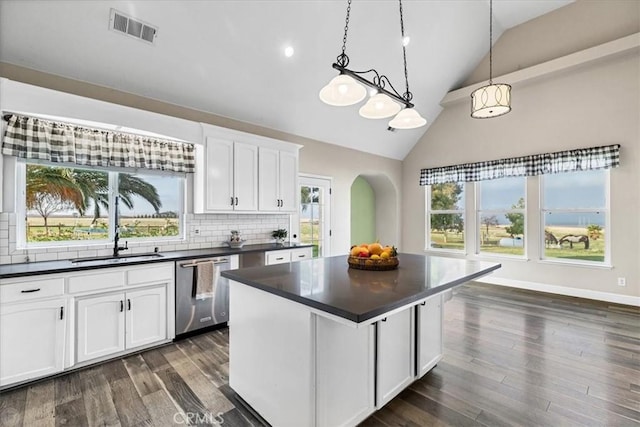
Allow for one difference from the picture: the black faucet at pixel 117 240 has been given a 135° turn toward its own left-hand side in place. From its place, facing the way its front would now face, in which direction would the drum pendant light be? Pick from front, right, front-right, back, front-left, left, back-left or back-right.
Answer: right

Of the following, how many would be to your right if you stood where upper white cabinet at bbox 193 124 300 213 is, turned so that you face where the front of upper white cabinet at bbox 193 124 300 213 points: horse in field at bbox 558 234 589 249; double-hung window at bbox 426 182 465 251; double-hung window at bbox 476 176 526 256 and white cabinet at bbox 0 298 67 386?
1

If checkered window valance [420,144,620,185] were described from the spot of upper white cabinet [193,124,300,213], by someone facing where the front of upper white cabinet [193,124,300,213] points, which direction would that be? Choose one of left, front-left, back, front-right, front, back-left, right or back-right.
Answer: front-left

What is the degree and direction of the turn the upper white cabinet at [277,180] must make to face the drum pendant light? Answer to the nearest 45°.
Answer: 0° — it already faces it

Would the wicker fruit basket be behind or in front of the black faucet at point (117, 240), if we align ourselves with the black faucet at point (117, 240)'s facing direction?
in front

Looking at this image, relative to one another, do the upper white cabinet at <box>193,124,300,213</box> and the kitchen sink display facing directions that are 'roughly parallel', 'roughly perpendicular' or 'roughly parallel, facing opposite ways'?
roughly parallel

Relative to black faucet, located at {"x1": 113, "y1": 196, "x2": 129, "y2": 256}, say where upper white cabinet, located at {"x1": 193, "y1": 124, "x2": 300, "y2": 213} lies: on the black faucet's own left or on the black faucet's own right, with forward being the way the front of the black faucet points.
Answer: on the black faucet's own left

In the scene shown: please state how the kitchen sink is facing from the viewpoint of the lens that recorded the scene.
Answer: facing the viewer

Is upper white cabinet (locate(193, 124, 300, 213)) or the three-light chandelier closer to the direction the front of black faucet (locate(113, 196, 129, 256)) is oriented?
the three-light chandelier

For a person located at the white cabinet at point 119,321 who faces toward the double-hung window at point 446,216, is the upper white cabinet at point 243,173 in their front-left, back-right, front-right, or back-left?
front-left

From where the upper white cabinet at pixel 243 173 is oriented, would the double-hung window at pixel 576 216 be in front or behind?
in front

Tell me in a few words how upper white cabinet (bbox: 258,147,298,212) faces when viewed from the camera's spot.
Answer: facing the viewer and to the right of the viewer

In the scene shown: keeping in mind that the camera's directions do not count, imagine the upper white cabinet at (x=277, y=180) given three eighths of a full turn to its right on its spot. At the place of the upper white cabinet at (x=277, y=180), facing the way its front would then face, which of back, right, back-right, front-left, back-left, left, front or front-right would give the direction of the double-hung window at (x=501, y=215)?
back

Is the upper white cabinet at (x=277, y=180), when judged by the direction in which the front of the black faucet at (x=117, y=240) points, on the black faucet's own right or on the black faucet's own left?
on the black faucet's own left

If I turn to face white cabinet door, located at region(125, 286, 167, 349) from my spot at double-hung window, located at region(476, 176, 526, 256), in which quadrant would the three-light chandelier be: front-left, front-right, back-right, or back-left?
front-left
